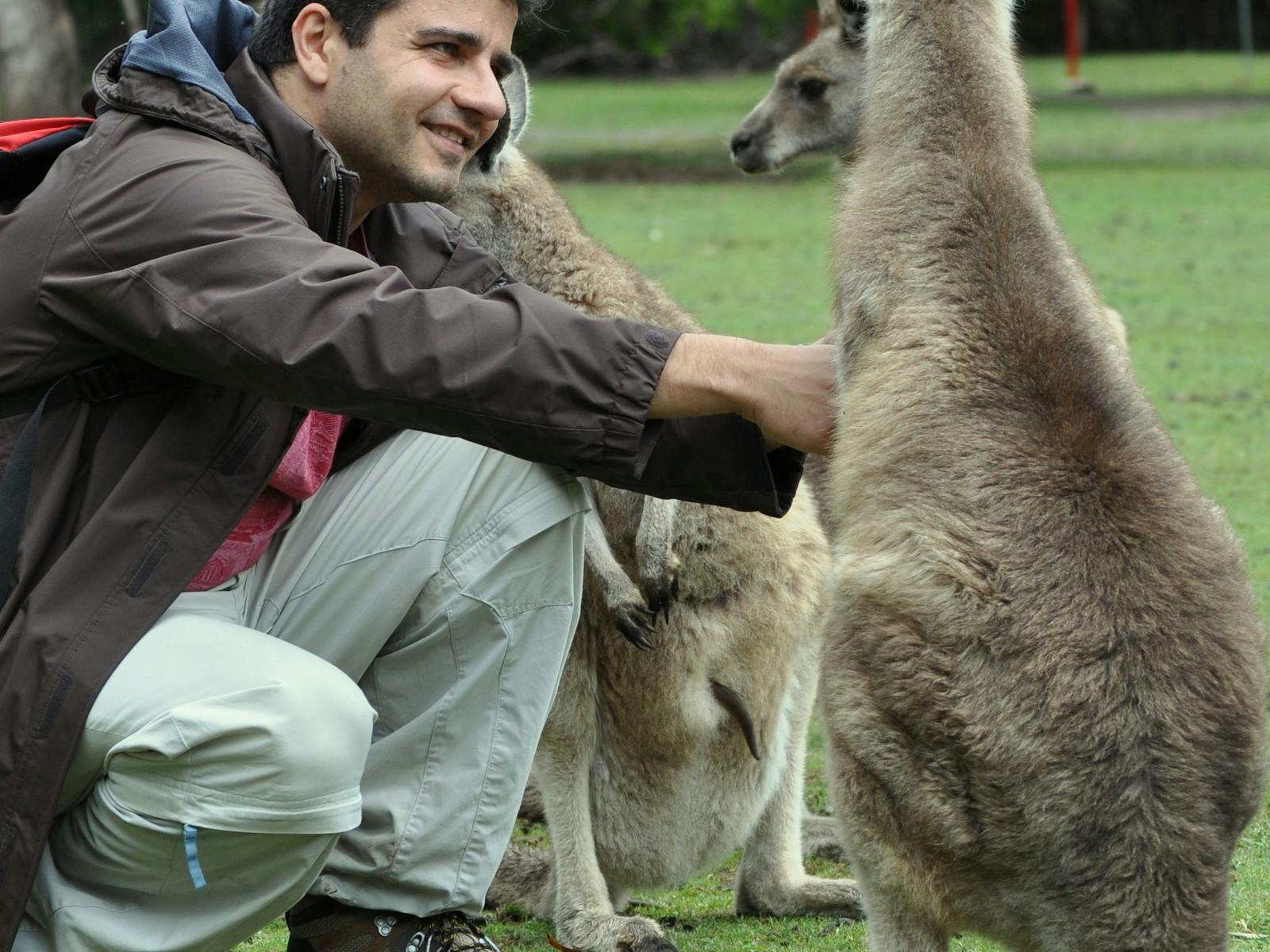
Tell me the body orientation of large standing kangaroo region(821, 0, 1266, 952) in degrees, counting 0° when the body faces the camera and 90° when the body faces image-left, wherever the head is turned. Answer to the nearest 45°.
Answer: approximately 135°

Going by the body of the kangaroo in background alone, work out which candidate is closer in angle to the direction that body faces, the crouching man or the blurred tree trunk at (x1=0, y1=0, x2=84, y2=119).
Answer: the crouching man

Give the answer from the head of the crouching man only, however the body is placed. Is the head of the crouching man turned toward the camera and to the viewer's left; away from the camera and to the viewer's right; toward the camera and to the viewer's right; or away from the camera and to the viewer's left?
toward the camera and to the viewer's right

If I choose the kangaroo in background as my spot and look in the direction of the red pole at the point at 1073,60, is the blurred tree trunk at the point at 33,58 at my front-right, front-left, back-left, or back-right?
front-left

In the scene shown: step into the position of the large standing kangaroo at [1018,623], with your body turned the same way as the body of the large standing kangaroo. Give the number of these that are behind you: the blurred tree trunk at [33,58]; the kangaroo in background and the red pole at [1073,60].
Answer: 0

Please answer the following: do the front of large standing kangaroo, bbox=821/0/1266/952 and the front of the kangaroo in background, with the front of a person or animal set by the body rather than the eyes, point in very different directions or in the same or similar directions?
very different directions

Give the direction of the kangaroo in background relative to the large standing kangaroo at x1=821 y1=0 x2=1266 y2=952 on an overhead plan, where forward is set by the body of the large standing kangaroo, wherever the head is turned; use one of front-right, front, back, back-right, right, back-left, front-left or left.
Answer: front

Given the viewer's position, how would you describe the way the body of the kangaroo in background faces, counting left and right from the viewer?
facing the viewer and to the right of the viewer

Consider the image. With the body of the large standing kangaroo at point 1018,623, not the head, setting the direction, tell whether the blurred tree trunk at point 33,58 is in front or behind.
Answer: in front

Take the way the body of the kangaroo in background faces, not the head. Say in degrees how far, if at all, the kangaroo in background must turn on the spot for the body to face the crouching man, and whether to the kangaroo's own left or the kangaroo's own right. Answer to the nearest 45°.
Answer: approximately 90° to the kangaroo's own right

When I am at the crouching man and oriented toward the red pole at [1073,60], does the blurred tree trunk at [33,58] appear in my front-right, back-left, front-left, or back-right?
front-left

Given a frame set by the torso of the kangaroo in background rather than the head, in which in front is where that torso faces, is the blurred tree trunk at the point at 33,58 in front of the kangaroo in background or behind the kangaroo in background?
behind
